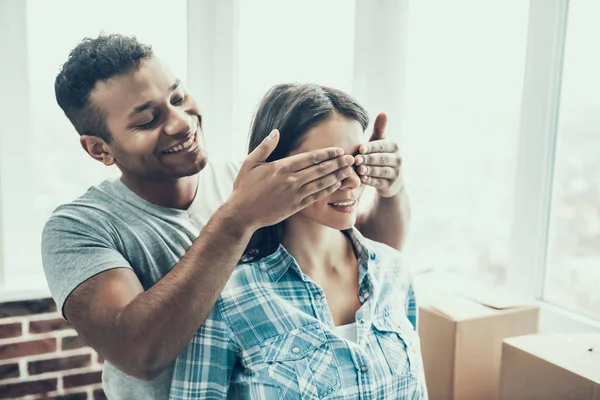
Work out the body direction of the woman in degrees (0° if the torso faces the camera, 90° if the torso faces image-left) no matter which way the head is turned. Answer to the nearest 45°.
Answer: approximately 315°

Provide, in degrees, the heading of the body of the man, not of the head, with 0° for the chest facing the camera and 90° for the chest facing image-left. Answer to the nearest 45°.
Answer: approximately 315°

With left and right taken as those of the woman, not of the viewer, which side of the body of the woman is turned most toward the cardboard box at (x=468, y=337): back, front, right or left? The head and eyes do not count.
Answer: left

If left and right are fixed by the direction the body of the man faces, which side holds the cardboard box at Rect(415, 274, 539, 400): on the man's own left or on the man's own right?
on the man's own left
